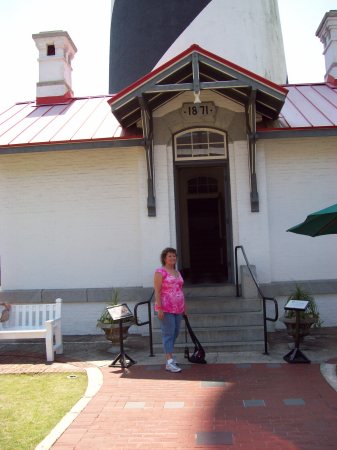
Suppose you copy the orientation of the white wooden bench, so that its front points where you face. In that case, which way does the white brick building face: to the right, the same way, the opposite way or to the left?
the same way

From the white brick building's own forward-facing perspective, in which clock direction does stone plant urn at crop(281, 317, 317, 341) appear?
The stone plant urn is roughly at 10 o'clock from the white brick building.

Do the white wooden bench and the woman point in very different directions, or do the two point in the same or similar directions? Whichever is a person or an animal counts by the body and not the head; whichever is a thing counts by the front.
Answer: same or similar directions

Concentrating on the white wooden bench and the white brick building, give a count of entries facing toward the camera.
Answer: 2

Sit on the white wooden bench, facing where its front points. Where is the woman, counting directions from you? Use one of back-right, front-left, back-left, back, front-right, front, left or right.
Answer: front-left

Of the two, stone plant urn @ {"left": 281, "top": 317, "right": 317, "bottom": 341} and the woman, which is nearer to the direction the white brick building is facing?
the woman

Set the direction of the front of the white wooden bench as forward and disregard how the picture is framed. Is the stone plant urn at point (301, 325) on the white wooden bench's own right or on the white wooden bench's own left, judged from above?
on the white wooden bench's own left

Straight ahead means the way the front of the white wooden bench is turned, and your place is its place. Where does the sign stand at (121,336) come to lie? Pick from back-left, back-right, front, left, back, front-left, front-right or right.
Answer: front-left

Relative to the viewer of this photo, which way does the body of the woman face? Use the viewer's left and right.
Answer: facing the viewer and to the right of the viewer

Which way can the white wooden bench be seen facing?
toward the camera

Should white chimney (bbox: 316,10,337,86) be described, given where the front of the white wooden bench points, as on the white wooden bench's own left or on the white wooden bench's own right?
on the white wooden bench's own left

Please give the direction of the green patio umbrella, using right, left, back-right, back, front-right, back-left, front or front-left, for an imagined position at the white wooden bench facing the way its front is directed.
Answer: front-left

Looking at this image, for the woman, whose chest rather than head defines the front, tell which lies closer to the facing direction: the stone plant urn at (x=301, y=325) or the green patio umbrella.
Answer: the green patio umbrella

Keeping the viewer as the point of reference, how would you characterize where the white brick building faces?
facing the viewer
